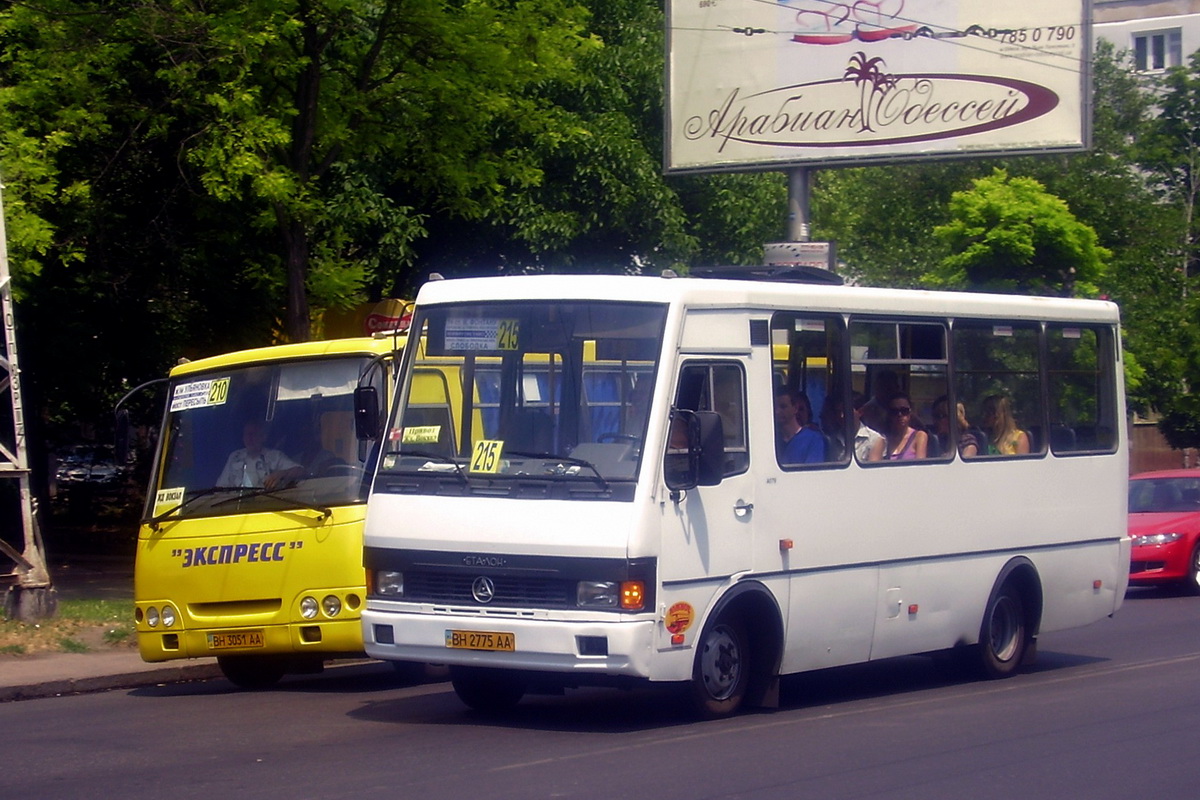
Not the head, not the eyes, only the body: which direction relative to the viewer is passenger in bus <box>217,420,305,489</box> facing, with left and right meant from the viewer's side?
facing the viewer

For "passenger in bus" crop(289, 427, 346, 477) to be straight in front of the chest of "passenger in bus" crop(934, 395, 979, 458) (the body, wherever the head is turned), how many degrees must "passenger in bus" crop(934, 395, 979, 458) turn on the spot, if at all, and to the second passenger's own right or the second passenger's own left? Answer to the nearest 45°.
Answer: approximately 45° to the second passenger's own right

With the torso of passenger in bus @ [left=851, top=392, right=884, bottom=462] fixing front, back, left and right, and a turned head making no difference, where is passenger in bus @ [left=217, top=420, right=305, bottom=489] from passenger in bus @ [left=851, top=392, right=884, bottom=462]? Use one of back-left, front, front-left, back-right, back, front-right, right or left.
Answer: front-right

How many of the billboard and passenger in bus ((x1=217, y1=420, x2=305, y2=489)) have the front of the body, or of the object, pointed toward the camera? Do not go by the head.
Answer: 2

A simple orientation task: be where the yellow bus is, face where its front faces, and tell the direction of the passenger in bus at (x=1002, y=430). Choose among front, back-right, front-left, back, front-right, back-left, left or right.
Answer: back-left

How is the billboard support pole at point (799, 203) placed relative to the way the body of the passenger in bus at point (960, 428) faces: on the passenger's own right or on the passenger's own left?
on the passenger's own right

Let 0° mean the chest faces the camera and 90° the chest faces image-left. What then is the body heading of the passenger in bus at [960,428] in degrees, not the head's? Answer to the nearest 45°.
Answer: approximately 45°

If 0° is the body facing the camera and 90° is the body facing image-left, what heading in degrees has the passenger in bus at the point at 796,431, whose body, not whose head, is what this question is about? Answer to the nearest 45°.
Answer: approximately 45°

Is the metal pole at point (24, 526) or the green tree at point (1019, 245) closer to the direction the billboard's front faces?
the metal pole

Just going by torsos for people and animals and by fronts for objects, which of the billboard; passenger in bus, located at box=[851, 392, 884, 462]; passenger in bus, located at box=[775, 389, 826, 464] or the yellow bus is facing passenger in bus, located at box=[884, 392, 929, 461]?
the billboard

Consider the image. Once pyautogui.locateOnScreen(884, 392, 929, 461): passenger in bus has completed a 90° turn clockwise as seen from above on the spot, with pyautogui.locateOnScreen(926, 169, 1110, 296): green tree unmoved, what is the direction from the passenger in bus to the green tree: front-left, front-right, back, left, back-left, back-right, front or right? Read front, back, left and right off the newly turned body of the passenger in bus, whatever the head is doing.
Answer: front-right

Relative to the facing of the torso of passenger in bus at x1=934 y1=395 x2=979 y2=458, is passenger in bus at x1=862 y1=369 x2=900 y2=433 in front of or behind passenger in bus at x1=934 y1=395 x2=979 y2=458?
in front

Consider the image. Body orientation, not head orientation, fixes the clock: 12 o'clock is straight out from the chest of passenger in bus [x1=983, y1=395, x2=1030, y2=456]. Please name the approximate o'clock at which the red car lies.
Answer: The red car is roughly at 5 o'clock from the passenger in bus.

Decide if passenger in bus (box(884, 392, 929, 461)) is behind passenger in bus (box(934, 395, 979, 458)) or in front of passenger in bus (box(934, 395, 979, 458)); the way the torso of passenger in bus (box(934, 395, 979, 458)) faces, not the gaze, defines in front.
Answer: in front

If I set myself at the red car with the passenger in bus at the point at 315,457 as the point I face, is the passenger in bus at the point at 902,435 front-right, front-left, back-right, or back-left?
front-left

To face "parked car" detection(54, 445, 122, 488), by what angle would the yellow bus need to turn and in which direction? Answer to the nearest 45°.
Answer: approximately 135° to its right
